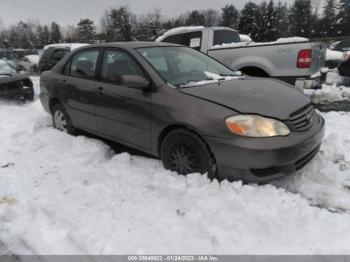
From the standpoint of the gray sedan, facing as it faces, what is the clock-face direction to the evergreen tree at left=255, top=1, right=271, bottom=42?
The evergreen tree is roughly at 8 o'clock from the gray sedan.

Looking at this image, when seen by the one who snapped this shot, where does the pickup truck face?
facing away from the viewer and to the left of the viewer

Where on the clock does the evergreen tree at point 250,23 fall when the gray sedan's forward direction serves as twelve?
The evergreen tree is roughly at 8 o'clock from the gray sedan.

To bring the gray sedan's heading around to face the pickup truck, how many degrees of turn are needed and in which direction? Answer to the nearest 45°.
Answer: approximately 90° to its left

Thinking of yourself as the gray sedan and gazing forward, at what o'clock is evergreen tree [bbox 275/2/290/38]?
The evergreen tree is roughly at 8 o'clock from the gray sedan.

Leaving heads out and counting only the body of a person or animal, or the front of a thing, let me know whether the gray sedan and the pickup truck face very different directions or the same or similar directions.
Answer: very different directions

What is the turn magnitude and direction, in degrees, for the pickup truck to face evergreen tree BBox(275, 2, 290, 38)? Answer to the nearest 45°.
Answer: approximately 45° to its right

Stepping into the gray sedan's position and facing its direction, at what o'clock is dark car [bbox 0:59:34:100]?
The dark car is roughly at 6 o'clock from the gray sedan.
